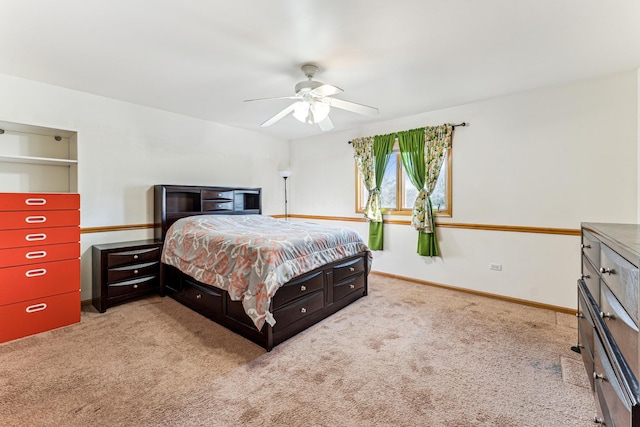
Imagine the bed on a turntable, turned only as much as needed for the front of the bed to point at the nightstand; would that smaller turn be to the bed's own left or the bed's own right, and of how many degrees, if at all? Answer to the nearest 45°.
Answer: approximately 180°

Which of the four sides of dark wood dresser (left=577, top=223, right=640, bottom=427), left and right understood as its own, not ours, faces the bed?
front

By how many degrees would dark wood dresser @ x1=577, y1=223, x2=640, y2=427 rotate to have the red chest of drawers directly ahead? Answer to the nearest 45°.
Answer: approximately 45° to its left

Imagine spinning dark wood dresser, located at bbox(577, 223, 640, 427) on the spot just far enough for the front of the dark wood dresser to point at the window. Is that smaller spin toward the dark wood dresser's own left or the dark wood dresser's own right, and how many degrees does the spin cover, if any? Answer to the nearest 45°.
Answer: approximately 45° to the dark wood dresser's own right

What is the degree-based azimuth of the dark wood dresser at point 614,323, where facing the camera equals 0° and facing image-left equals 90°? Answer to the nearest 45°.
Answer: approximately 90°

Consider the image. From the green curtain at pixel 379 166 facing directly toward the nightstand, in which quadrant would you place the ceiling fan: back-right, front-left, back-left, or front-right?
front-left

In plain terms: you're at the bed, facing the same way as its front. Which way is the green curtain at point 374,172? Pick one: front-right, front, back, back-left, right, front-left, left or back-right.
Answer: left

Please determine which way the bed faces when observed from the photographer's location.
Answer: facing the viewer and to the right of the viewer

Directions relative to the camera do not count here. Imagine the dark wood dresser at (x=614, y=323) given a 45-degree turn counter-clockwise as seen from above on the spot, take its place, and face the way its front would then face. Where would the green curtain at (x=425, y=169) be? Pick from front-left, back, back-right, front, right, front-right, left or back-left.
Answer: right

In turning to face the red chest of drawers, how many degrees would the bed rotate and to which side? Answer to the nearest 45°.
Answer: approximately 135° to its right

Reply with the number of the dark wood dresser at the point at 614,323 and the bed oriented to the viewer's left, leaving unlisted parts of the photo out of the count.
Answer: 1
